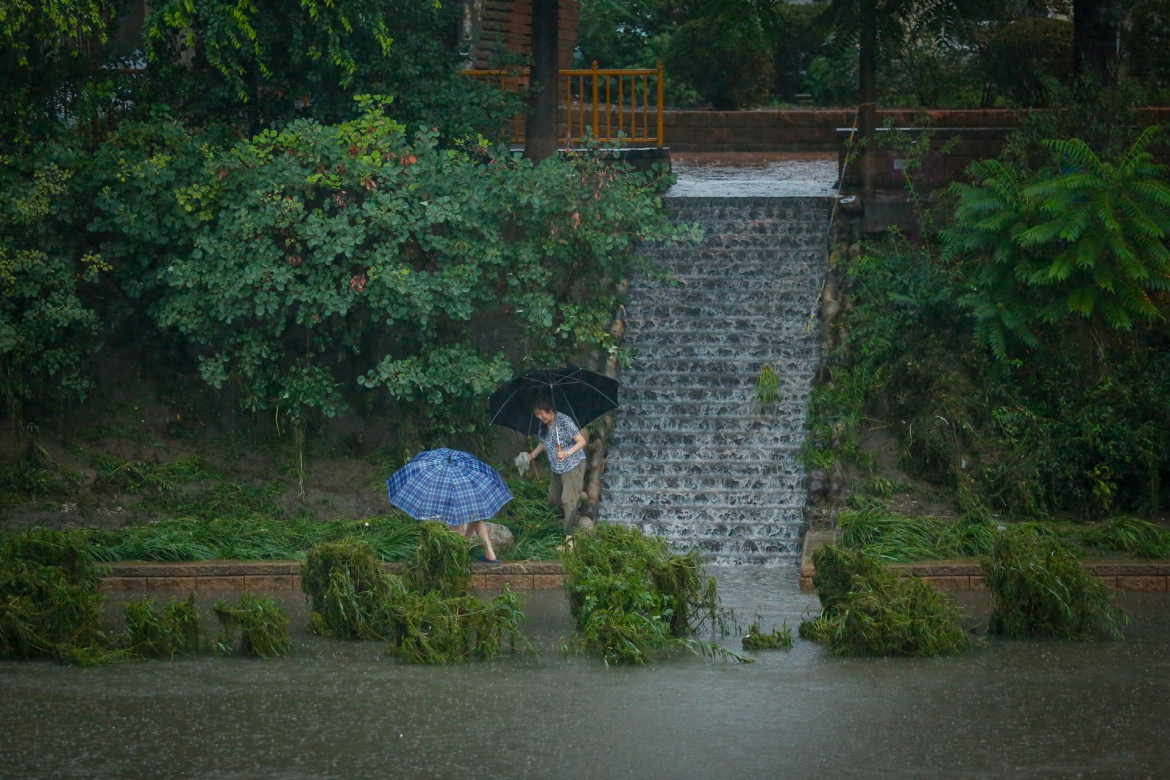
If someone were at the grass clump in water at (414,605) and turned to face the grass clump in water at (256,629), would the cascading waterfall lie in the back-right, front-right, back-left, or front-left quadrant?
back-right

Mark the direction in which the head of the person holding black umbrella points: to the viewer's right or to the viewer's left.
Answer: to the viewer's left

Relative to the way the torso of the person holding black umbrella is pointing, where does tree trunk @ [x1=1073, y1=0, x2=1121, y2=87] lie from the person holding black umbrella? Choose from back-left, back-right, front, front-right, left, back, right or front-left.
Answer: back

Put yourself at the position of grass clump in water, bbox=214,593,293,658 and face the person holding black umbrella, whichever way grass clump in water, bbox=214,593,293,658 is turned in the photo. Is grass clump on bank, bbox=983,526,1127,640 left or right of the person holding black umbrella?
right

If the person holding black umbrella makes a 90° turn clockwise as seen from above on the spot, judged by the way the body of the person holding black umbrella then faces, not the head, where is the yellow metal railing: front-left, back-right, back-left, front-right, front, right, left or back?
front-right

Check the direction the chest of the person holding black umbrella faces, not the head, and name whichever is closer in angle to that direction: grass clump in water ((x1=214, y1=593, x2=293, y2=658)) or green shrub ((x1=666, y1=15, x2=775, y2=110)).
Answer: the grass clump in water

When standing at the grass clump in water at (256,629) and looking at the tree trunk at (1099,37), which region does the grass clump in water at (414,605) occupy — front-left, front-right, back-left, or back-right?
front-right

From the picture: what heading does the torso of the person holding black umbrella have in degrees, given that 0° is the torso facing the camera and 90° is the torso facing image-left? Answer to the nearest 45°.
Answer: approximately 45°

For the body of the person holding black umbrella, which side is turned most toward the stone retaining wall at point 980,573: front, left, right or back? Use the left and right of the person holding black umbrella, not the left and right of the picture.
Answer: left

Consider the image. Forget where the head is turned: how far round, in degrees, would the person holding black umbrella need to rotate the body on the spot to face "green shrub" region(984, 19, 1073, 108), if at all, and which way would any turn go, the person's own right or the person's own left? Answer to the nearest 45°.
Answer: approximately 180°

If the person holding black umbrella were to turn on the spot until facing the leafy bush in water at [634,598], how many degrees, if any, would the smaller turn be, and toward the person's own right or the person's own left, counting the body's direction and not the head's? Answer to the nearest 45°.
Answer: approximately 45° to the person's own left

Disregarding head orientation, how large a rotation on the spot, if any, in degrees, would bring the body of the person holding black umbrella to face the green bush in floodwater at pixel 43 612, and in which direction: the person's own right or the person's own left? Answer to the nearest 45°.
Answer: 0° — they already face it

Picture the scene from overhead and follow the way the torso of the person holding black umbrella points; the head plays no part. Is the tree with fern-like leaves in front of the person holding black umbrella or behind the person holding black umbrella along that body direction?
behind

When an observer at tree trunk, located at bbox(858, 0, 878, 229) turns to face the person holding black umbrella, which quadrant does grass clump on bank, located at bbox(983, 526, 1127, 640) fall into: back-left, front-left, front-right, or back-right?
front-left

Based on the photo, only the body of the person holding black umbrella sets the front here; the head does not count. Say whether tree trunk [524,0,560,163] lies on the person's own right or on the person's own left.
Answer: on the person's own right

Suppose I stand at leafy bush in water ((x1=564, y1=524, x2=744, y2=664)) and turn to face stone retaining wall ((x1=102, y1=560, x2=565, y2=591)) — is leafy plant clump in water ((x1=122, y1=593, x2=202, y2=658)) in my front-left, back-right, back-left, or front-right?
front-left

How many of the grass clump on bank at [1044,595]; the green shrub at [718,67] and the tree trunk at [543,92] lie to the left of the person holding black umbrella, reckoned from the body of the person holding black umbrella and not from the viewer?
1

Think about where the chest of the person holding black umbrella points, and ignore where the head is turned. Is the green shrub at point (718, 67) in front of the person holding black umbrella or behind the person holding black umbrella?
behind
